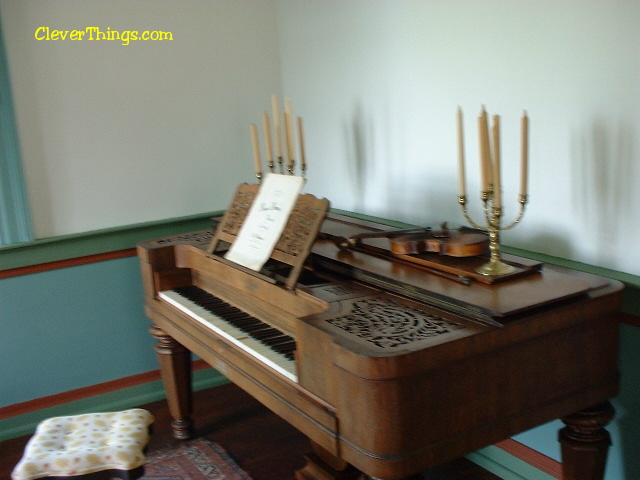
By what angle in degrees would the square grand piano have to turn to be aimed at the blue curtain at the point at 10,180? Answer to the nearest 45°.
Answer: approximately 90° to its right

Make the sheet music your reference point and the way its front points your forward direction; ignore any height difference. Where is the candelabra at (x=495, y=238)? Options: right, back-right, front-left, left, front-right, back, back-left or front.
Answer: left

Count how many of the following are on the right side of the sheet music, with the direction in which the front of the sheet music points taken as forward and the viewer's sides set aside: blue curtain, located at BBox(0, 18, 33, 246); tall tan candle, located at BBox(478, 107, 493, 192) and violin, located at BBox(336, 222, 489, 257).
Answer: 1

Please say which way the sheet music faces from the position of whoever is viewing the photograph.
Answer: facing the viewer and to the left of the viewer

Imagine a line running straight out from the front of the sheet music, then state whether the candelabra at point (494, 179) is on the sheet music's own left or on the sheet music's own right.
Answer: on the sheet music's own left

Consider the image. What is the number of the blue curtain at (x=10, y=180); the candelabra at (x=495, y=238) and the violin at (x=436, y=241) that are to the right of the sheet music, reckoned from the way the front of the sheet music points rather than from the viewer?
1
